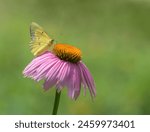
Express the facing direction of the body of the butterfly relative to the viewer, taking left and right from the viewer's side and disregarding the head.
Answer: facing to the right of the viewer
